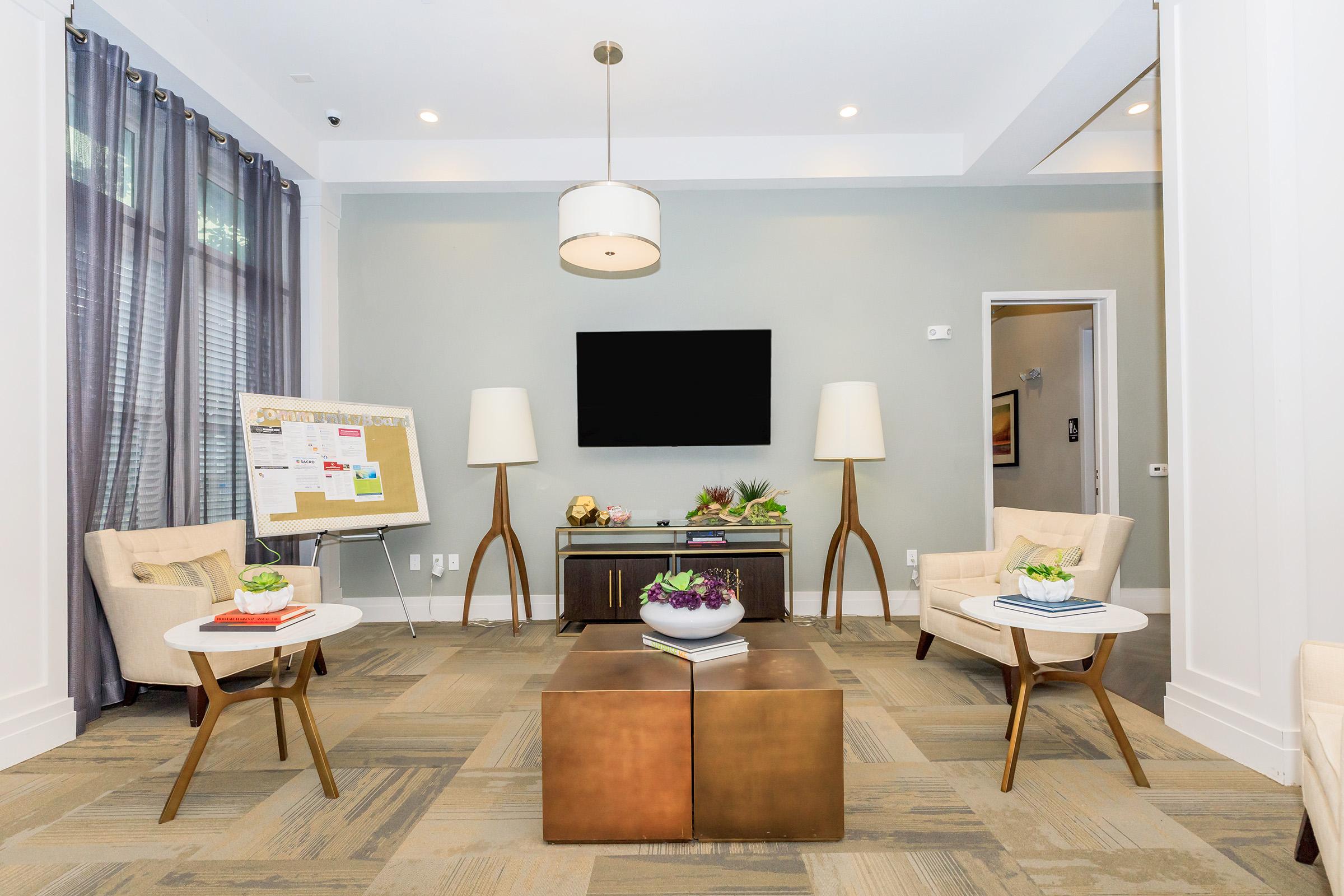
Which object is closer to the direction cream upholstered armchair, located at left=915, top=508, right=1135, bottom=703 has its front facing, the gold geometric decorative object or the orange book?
the orange book

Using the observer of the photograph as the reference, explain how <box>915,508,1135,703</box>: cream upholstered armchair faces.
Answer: facing the viewer and to the left of the viewer

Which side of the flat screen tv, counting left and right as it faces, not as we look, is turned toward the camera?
front

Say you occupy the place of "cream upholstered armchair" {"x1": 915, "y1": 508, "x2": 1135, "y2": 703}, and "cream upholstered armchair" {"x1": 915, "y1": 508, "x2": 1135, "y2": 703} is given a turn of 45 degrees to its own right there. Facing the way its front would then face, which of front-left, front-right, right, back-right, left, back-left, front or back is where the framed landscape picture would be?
right

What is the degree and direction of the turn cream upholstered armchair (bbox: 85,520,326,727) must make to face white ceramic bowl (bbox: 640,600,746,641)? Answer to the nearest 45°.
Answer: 0° — it already faces it

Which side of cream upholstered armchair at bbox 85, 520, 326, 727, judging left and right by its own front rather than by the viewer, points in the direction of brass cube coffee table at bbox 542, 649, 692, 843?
front

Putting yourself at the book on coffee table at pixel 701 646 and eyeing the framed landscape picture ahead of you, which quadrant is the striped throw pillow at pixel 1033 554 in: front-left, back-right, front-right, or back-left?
front-right

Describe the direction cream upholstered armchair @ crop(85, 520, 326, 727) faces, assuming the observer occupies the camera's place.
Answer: facing the viewer and to the right of the viewer

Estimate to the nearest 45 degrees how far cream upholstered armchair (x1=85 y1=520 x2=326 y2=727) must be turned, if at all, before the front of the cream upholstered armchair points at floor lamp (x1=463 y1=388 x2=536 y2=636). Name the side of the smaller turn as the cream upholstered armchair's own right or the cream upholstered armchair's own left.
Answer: approximately 45° to the cream upholstered armchair's own left

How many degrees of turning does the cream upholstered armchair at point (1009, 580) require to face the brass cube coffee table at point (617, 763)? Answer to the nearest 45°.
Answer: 0° — it already faces it

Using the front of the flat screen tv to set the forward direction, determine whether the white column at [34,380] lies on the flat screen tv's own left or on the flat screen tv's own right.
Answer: on the flat screen tv's own right

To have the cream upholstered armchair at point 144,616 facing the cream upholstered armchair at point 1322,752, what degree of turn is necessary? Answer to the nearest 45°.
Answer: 0° — it already faces it

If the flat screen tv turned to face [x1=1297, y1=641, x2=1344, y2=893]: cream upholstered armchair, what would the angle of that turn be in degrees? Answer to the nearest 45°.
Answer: approximately 45° to its left

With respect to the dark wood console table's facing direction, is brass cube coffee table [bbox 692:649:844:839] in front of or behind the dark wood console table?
in front

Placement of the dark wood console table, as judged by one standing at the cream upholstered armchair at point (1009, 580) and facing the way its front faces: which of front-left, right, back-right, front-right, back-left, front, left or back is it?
front-right

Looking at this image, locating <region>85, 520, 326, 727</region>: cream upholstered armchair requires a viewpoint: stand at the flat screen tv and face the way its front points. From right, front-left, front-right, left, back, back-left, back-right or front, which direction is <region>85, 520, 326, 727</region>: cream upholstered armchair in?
front-right

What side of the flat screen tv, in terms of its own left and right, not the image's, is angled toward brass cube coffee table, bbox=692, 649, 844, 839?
front

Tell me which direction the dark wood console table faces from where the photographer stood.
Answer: facing the viewer

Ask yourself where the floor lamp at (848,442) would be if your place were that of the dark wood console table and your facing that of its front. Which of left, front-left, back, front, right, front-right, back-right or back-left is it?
left

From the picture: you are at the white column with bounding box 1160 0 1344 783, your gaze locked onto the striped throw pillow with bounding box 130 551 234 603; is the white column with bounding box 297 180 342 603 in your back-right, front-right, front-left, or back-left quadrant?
front-right
